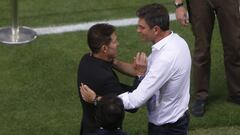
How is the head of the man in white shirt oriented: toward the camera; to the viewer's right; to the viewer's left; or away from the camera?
to the viewer's left

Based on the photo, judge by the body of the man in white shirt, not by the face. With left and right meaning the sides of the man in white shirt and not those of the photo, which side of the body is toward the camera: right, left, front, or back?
left
